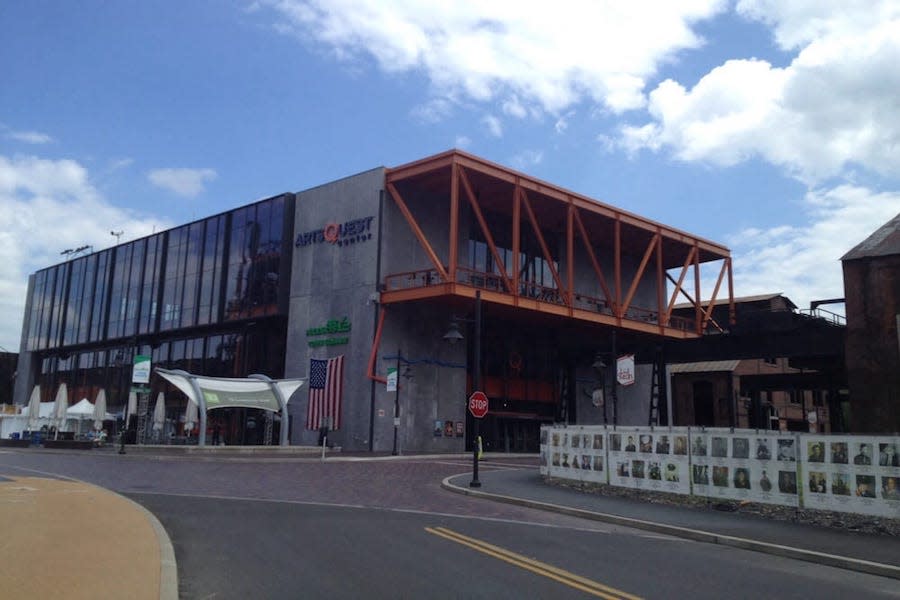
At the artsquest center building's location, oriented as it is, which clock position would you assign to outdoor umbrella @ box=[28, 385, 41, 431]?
The outdoor umbrella is roughly at 2 o'clock from the artsquest center building.

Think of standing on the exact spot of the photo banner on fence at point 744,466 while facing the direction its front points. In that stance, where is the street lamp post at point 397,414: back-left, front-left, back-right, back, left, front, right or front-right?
right

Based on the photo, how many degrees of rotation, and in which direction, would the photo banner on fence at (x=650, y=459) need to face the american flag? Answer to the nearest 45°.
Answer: approximately 90° to its right

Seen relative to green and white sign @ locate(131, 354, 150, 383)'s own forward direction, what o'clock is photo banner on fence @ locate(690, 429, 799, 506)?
The photo banner on fence is roughly at 11 o'clock from the green and white sign.

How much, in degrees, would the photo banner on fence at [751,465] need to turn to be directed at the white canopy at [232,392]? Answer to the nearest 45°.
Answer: approximately 90° to its right

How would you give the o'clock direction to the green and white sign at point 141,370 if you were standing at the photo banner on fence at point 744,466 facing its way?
The green and white sign is roughly at 2 o'clock from the photo banner on fence.

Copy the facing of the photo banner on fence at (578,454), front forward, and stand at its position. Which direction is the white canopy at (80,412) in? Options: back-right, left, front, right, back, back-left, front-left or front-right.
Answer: right

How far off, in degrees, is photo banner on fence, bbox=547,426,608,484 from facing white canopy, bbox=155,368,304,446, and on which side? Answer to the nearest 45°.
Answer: approximately 90° to its right

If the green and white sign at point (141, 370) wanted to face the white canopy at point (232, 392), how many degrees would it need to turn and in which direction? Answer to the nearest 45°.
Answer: approximately 90° to its left

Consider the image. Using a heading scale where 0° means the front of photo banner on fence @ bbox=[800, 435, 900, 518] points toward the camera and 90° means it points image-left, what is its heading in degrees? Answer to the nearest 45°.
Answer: approximately 45°
